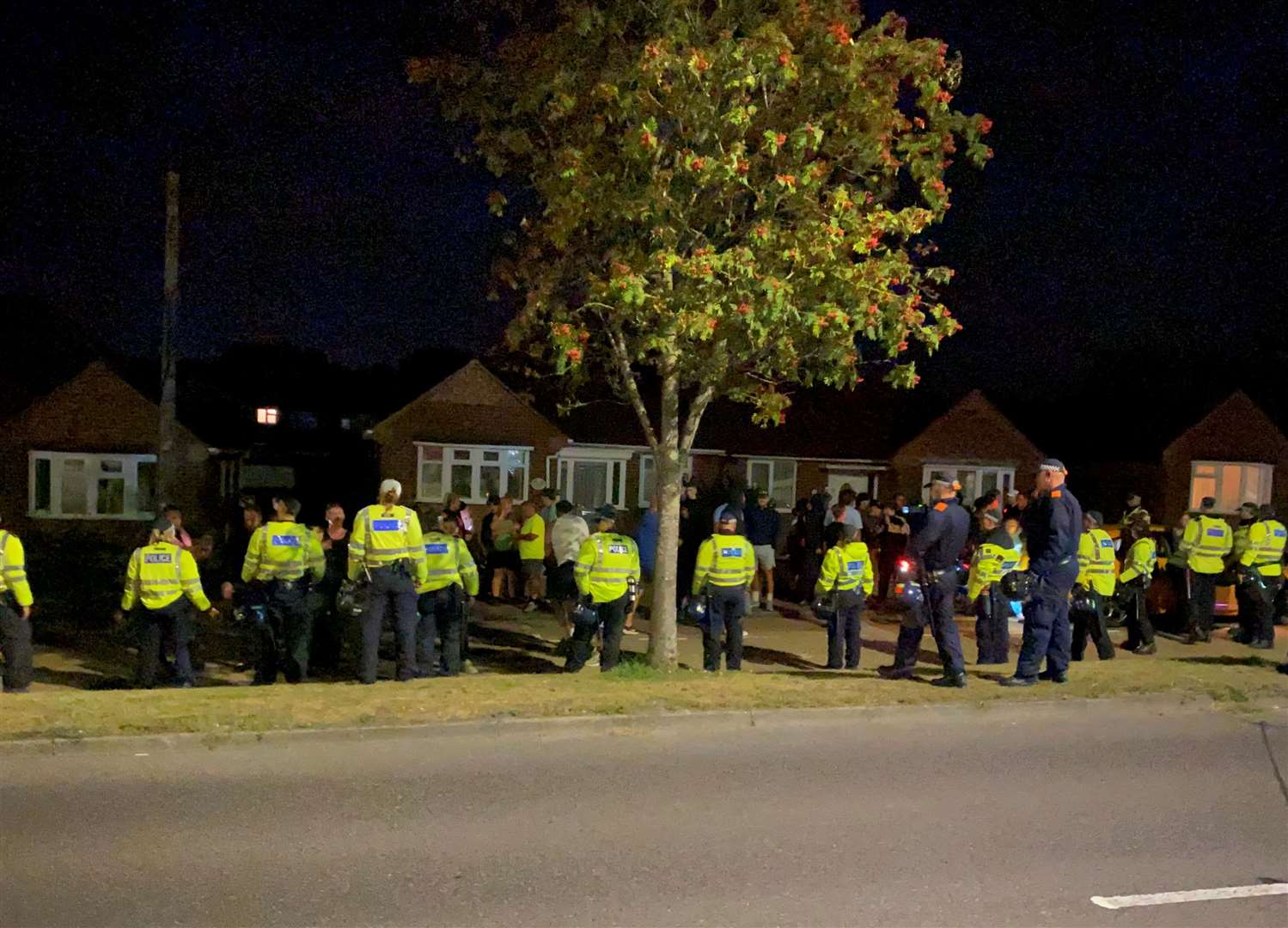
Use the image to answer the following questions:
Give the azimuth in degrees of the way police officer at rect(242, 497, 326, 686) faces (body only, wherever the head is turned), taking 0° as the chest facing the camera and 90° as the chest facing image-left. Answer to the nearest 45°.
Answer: approximately 180°

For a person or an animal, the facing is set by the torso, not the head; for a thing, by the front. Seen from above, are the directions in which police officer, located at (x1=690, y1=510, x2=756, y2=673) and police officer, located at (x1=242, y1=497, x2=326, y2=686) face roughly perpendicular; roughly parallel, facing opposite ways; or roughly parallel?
roughly parallel

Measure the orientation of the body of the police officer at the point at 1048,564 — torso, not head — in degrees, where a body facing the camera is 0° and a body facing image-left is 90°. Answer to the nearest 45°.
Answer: approximately 90°

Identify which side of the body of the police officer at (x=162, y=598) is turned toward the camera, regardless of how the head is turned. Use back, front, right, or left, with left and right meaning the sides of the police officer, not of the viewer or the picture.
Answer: back

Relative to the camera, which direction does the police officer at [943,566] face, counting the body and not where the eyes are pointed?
to the viewer's left

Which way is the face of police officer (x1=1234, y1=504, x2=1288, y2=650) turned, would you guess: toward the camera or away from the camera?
away from the camera

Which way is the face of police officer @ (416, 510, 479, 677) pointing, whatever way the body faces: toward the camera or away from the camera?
away from the camera

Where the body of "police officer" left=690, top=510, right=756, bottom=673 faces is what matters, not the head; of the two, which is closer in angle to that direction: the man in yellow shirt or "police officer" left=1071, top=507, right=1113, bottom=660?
the man in yellow shirt

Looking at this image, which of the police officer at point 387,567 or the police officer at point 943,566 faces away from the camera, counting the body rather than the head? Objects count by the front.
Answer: the police officer at point 387,567

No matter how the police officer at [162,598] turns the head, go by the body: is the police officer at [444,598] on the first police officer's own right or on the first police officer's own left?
on the first police officer's own right

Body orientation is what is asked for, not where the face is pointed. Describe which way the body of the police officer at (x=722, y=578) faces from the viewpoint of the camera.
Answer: away from the camera

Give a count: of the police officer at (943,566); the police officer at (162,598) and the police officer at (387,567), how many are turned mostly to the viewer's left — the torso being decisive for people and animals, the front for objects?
1
